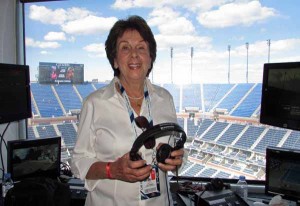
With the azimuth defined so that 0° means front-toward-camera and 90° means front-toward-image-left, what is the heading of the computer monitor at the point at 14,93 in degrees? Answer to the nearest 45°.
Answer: approximately 315°

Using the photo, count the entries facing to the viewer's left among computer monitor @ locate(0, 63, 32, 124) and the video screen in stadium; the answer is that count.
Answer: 0

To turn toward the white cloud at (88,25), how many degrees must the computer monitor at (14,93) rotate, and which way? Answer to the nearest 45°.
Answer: approximately 90° to its left

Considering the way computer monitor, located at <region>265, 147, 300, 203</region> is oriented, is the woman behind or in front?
in front

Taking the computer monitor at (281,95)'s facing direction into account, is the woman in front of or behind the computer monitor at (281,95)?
in front

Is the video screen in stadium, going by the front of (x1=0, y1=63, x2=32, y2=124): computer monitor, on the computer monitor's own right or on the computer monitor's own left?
on the computer monitor's own left
